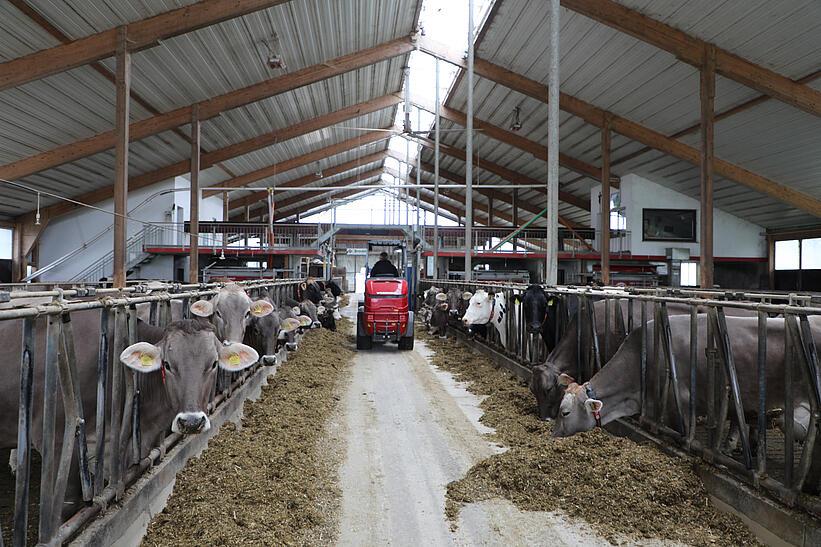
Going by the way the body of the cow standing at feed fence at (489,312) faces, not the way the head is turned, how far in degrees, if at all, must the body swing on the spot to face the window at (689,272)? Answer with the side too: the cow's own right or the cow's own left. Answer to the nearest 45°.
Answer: approximately 135° to the cow's own right

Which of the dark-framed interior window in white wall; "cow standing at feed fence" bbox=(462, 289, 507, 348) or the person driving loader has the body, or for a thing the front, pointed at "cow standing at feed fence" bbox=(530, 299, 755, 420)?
the dark-framed interior window in white wall

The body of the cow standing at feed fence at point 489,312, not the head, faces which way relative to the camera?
to the viewer's left

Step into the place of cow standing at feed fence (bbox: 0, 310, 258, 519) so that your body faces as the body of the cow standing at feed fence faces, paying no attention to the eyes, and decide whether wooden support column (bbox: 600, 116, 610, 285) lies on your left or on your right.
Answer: on your left

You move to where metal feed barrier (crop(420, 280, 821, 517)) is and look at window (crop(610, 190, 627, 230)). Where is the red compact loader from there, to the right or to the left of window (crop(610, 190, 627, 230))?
left

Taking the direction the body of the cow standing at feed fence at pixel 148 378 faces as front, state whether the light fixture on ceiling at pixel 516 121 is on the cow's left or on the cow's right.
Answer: on the cow's left

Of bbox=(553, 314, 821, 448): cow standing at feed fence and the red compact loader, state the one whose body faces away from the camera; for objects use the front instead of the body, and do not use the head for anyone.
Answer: the red compact loader

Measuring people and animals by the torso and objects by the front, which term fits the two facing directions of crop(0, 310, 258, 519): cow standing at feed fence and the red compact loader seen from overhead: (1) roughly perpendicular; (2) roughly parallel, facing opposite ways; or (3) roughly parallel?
roughly perpendicular

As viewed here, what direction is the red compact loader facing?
away from the camera

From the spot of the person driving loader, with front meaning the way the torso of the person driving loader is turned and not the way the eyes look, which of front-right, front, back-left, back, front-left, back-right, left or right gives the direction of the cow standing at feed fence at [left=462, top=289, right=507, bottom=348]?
back-right

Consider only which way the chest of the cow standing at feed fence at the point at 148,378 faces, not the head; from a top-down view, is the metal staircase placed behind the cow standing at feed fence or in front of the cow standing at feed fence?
behind

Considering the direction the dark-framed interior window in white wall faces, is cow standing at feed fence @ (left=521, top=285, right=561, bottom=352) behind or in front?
in front

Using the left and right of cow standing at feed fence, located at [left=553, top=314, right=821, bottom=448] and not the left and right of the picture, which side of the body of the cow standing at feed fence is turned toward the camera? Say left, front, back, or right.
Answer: left
